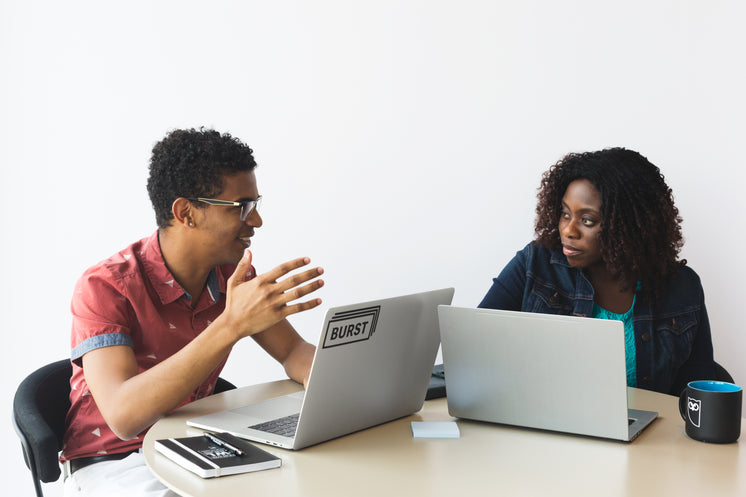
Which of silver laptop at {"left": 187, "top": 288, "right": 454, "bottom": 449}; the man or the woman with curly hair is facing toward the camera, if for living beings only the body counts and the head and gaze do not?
the woman with curly hair

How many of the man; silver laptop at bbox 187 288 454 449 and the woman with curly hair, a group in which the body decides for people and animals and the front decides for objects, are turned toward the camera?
1

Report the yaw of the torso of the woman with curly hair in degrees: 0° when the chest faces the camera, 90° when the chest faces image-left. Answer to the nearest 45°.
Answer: approximately 0°

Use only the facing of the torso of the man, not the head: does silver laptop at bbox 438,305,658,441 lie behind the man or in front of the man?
in front

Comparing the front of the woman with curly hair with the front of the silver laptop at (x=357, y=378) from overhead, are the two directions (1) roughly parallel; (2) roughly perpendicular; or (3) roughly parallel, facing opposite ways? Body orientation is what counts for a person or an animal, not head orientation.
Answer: roughly perpendicular

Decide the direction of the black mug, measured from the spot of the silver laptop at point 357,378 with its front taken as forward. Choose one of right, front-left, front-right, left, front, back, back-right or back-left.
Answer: back-right

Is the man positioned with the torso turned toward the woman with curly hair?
yes

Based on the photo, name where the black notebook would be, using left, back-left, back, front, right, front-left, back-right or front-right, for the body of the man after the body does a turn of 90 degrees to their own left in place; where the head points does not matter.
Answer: back

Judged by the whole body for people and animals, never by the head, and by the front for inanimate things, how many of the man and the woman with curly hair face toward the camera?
1

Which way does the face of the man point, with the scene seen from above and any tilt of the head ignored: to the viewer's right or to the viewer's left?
to the viewer's right

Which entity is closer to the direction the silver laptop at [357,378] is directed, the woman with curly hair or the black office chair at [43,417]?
the black office chair

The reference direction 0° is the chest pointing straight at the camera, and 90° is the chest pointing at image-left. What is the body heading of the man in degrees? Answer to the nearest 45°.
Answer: approximately 270°

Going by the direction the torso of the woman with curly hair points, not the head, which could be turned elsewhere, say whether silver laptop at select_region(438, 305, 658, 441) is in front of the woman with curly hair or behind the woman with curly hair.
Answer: in front
